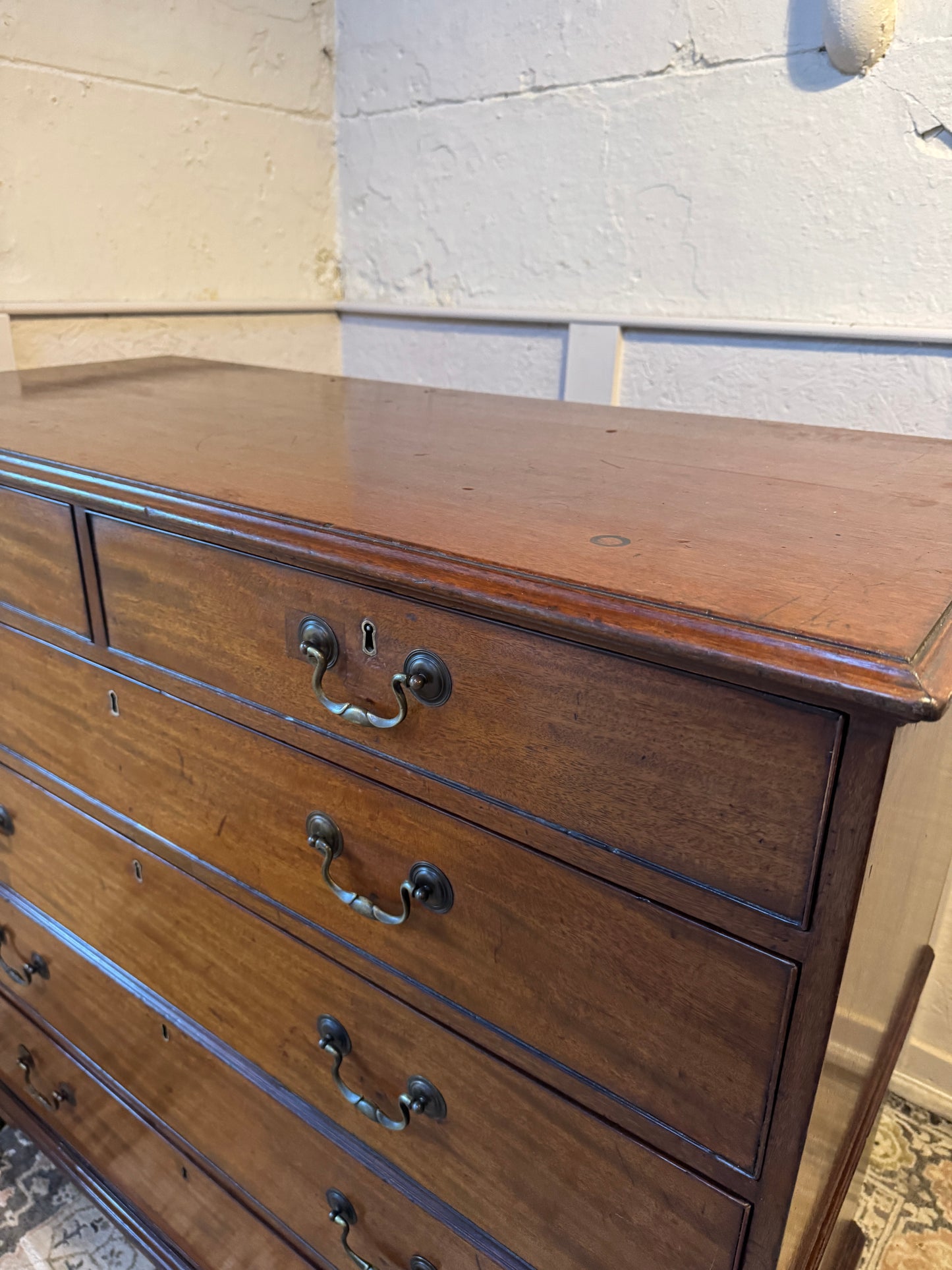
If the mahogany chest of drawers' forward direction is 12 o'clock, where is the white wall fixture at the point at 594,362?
The white wall fixture is roughly at 5 o'clock from the mahogany chest of drawers.

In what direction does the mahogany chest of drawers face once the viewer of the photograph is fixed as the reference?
facing the viewer and to the left of the viewer

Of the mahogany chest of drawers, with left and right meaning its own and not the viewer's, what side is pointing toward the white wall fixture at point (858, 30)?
back
